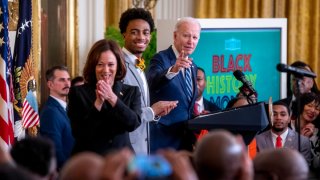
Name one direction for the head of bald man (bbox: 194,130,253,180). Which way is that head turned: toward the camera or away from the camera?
away from the camera

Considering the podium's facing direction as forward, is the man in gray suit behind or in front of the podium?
behind

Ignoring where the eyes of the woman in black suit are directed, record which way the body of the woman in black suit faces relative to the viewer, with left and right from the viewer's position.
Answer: facing the viewer

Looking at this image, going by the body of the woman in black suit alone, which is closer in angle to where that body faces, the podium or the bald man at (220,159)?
the bald man

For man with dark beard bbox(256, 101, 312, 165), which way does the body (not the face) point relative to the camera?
toward the camera

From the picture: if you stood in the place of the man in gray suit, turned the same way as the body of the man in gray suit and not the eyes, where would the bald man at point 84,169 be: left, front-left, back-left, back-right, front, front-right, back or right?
front-right

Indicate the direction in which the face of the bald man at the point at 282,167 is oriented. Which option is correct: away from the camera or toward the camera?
away from the camera
